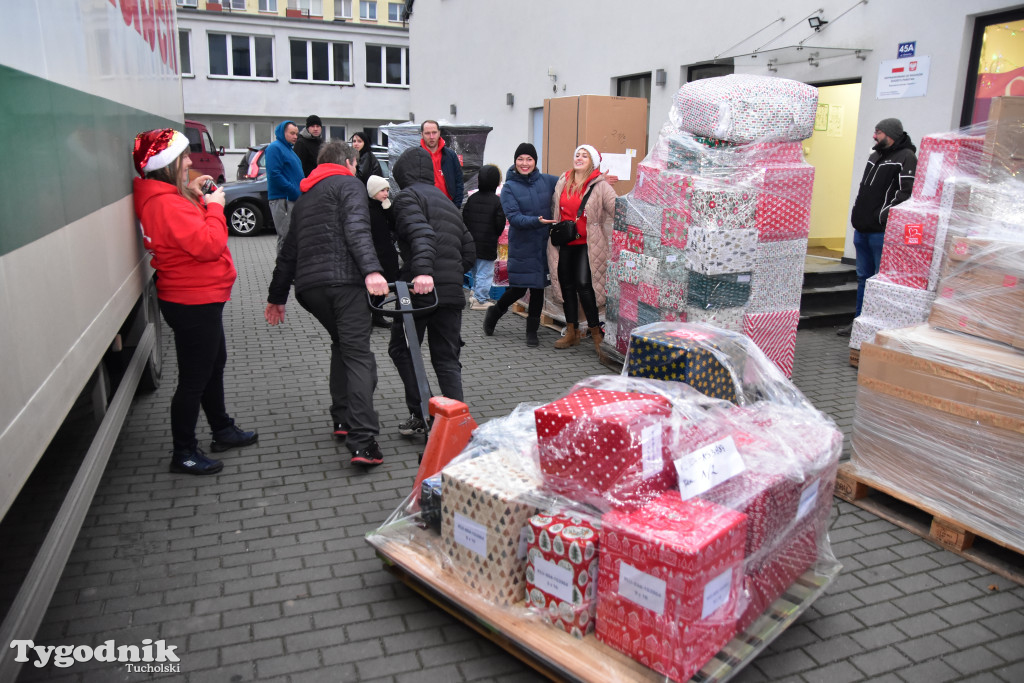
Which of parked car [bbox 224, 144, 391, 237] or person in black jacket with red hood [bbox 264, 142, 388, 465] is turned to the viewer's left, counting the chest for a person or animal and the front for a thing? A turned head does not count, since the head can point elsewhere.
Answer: the parked car

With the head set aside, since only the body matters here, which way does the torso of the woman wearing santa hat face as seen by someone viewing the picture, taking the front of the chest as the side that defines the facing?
to the viewer's right

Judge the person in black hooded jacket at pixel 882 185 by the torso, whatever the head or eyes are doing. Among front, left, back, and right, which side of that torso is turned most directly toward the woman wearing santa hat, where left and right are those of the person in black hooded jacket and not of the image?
front

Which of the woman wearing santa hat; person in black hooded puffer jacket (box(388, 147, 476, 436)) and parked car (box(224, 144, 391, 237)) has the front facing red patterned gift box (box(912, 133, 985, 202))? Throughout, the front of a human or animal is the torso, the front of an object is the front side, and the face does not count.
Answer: the woman wearing santa hat

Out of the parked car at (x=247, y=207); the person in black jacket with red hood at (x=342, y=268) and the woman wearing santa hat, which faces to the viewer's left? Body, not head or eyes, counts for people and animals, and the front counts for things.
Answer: the parked car

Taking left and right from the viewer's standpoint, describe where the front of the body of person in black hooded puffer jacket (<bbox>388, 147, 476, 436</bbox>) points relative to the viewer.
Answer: facing away from the viewer and to the left of the viewer

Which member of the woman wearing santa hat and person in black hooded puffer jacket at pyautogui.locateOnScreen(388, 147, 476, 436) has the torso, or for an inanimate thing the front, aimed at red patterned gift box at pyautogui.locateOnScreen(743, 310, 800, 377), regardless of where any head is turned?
the woman wearing santa hat

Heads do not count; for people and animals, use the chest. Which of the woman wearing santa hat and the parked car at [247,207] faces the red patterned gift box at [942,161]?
the woman wearing santa hat

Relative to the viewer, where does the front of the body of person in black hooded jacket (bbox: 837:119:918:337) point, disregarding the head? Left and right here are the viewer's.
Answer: facing the viewer and to the left of the viewer

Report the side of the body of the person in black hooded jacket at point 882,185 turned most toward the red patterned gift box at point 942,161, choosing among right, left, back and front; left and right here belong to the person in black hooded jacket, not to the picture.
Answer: left

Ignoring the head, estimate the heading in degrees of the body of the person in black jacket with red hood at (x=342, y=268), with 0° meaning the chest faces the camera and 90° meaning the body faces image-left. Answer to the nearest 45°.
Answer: approximately 225°

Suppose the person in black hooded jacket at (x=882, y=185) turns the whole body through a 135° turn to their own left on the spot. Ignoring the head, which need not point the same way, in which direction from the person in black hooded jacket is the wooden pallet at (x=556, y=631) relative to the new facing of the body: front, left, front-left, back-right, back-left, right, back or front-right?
right

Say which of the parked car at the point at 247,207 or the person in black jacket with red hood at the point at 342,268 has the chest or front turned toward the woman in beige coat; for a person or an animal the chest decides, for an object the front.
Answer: the person in black jacket with red hood

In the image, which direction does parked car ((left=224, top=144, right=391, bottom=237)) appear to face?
to the viewer's left

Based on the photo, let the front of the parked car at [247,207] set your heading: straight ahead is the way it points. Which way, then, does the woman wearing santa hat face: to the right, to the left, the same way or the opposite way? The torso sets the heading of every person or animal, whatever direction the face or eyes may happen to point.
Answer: the opposite way
